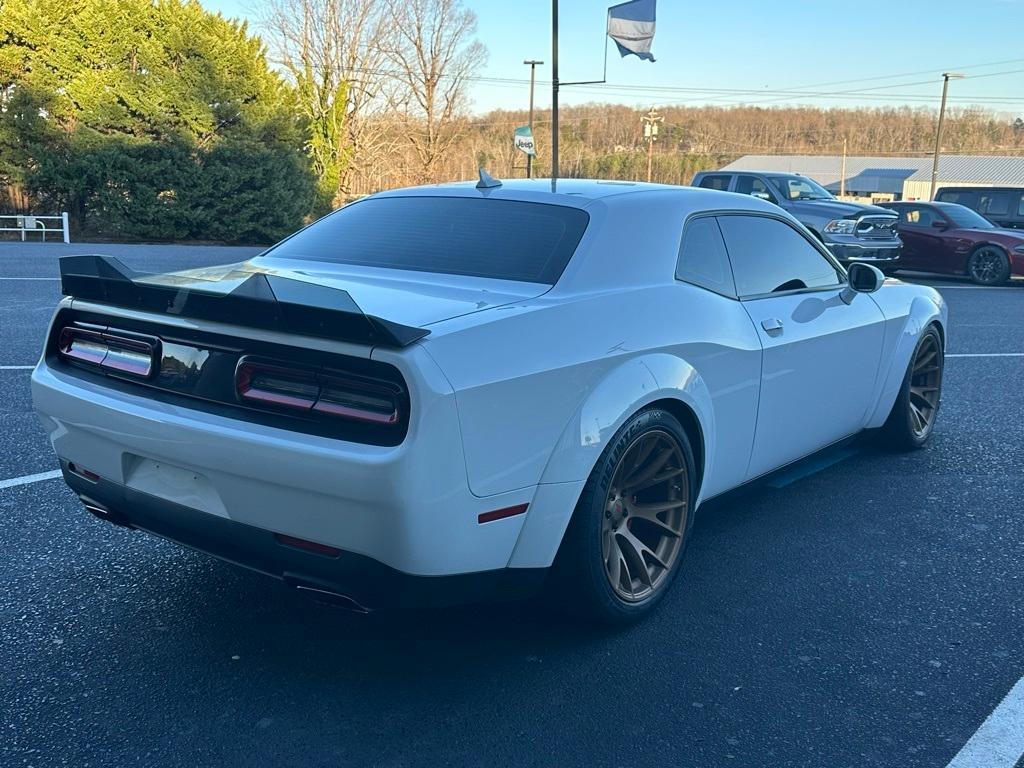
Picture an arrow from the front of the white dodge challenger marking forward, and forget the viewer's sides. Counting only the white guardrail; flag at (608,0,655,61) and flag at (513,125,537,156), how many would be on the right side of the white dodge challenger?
0

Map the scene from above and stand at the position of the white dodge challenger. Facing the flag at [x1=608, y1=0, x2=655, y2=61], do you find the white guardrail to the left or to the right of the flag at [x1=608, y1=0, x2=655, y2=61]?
left

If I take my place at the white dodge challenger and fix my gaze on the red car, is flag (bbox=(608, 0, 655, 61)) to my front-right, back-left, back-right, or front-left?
front-left

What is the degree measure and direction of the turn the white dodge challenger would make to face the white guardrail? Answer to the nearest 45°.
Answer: approximately 90° to its left

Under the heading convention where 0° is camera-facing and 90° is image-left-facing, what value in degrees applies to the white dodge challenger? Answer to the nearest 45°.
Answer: approximately 225°

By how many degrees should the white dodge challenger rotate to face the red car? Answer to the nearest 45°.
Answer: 0° — it already faces it

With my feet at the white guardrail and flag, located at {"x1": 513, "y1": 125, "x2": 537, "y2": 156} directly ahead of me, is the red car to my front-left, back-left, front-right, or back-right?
front-right

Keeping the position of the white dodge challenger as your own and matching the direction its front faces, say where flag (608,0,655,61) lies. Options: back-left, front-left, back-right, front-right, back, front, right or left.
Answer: front-left

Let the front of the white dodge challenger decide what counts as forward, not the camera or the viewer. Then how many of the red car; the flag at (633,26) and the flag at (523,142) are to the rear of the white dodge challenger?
0

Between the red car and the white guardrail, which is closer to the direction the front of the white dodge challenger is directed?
the red car

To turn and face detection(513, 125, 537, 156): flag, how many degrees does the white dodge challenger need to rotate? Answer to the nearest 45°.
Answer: approximately 45° to its left
